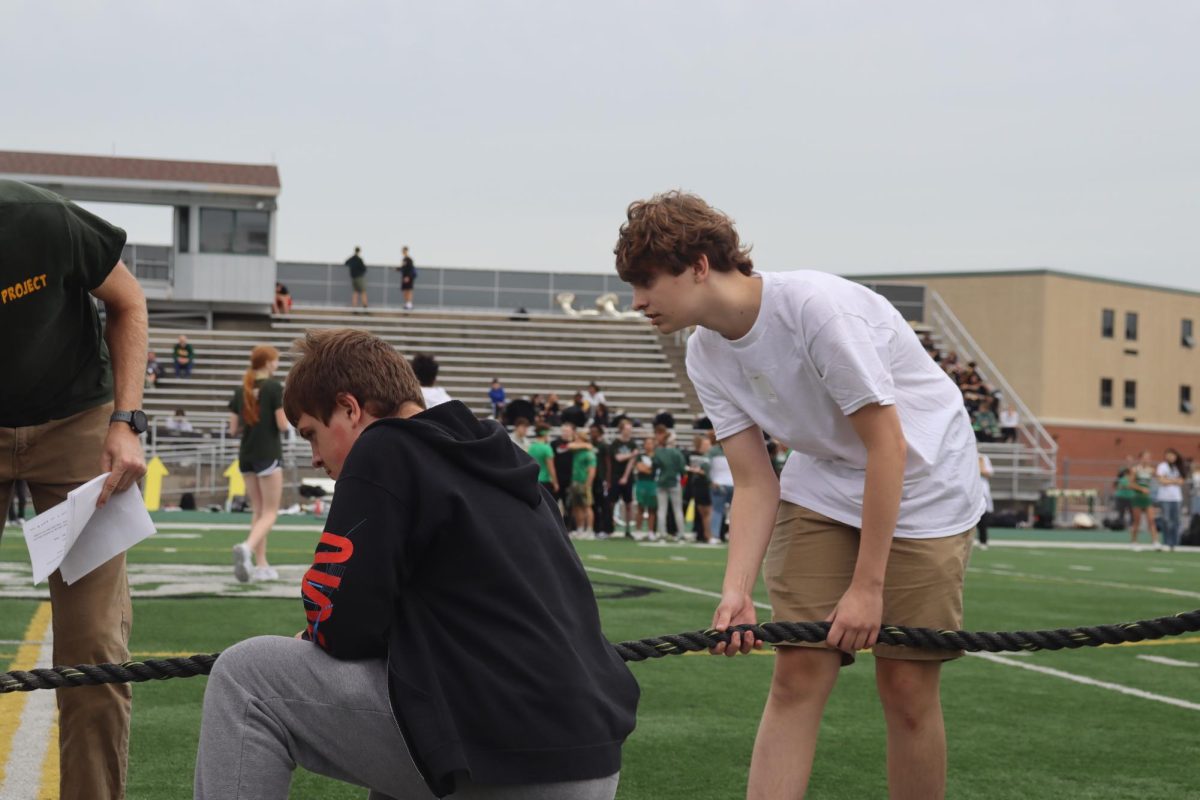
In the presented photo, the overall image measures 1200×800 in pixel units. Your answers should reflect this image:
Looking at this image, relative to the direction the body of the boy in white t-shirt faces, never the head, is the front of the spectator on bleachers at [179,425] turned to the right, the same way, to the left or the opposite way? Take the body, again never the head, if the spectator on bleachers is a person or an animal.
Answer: to the left

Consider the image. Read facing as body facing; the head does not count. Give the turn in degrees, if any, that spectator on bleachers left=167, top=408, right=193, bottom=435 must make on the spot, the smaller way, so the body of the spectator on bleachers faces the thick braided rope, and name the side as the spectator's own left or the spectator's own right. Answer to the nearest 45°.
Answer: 0° — they already face it

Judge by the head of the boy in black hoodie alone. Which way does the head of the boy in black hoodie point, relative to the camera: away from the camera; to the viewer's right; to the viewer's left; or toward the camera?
to the viewer's left

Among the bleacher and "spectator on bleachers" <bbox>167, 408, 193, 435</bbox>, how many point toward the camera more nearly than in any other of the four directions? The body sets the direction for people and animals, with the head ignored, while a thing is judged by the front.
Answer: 2

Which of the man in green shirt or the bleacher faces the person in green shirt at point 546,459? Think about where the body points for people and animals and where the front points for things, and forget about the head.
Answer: the bleacher

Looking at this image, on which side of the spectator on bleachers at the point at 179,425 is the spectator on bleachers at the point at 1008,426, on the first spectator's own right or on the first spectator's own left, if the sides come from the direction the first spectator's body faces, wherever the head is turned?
on the first spectator's own left

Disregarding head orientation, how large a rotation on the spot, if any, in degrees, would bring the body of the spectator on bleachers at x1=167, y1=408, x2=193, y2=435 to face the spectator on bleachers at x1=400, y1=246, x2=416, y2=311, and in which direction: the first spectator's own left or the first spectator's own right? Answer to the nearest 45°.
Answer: approximately 135° to the first spectator's own left

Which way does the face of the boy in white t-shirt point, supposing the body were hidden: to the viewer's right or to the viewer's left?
to the viewer's left

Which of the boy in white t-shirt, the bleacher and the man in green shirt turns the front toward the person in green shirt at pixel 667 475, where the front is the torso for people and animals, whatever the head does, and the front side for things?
the bleacher

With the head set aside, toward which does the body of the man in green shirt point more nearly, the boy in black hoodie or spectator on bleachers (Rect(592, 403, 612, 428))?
the boy in black hoodie
